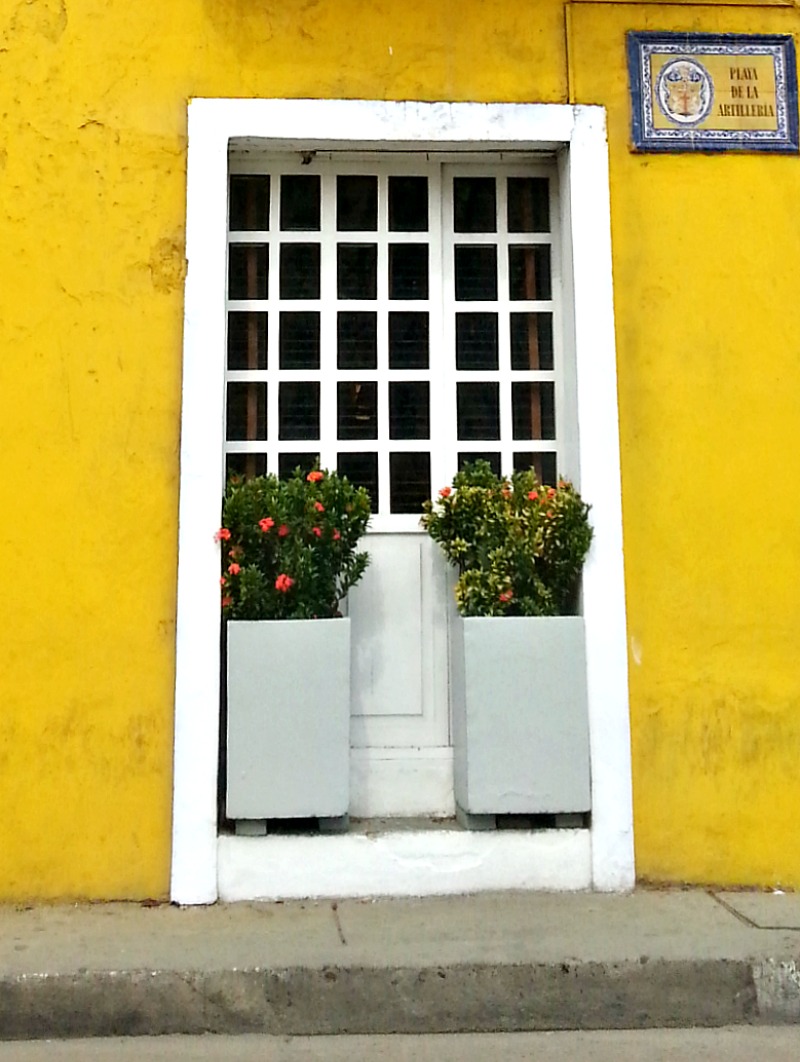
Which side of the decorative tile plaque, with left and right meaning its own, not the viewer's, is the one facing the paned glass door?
right

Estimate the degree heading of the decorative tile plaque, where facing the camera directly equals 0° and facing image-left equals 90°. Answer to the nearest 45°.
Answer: approximately 0°
